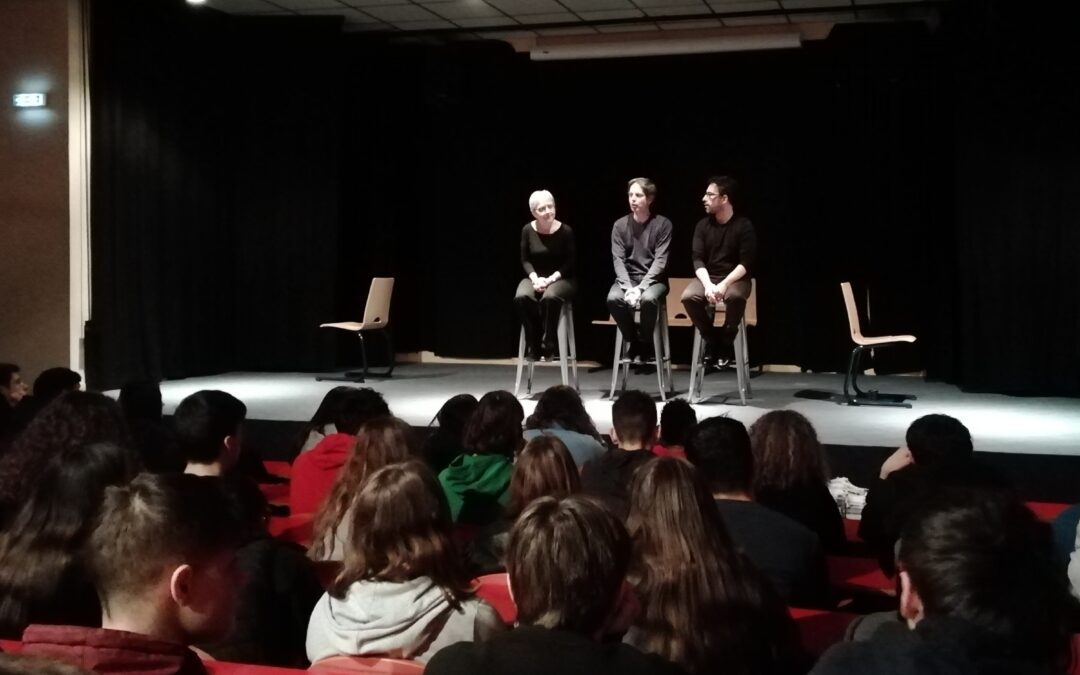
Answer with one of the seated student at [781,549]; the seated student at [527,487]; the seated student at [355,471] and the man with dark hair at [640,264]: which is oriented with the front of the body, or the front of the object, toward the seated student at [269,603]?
the man with dark hair

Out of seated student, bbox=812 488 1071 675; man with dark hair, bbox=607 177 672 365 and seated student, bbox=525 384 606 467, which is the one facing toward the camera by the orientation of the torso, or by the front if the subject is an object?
the man with dark hair

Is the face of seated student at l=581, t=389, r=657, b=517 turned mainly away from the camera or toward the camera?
away from the camera

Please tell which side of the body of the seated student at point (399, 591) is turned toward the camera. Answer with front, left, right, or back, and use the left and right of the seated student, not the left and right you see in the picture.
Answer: back

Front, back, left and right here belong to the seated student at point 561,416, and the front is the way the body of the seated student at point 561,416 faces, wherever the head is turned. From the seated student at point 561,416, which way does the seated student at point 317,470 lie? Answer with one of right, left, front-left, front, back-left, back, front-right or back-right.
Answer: back-left

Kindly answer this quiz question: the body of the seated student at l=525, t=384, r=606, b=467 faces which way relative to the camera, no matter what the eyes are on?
away from the camera

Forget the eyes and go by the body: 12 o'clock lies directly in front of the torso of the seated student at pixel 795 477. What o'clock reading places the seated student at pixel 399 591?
the seated student at pixel 399 591 is roughly at 7 o'clock from the seated student at pixel 795 477.

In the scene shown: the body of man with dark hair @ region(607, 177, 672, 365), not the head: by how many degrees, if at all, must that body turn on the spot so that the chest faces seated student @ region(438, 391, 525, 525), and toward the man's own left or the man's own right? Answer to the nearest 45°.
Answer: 0° — they already face them

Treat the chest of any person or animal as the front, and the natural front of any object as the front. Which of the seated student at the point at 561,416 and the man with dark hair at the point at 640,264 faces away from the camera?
the seated student

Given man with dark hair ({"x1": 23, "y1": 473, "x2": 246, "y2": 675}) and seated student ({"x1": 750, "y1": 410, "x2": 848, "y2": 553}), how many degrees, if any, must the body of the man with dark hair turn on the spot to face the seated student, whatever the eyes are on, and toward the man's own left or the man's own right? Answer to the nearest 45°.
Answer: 0° — they already face them

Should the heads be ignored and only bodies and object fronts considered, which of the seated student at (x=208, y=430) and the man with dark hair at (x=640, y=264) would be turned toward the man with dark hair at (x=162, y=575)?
the man with dark hair at (x=640, y=264)

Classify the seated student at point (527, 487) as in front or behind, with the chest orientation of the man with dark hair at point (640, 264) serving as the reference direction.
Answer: in front

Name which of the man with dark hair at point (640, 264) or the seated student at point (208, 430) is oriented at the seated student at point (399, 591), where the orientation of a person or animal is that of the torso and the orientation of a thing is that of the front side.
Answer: the man with dark hair

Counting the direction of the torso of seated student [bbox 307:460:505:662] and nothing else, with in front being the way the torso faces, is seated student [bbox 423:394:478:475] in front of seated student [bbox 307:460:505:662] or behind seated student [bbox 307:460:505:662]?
in front

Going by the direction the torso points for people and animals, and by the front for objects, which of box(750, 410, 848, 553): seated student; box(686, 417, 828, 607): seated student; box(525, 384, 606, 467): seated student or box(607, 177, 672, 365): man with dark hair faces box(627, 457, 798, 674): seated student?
the man with dark hair

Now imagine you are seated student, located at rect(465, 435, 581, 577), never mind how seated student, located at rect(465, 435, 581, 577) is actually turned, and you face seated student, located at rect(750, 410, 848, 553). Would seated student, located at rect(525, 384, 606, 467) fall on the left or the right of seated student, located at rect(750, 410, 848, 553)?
left

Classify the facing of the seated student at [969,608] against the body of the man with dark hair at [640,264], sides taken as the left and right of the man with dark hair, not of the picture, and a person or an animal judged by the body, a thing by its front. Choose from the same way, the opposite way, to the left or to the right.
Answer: the opposite way

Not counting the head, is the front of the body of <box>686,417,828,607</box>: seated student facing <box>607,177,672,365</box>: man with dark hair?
yes
